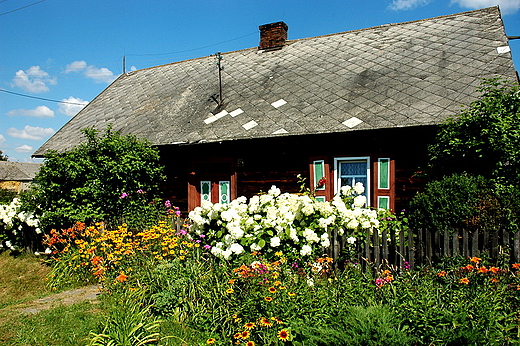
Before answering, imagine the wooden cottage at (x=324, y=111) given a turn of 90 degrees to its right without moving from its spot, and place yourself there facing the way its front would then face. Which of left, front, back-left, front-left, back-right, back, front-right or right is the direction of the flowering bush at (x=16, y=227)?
front

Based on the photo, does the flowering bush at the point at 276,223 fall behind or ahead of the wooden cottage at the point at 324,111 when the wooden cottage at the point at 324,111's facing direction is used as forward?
ahead

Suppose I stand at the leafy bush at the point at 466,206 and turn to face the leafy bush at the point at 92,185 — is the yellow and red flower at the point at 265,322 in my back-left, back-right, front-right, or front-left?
front-left

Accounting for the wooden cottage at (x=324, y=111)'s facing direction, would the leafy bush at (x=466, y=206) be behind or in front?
in front

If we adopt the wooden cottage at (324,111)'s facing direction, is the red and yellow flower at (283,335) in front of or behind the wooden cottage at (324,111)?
in front

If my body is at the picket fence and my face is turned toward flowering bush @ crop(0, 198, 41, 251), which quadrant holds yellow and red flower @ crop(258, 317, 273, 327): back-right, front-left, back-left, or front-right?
front-left

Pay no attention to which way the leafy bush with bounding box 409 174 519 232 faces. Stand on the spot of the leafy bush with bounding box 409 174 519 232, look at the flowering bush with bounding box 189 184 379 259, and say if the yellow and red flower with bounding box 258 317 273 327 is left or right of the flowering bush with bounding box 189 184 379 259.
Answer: left

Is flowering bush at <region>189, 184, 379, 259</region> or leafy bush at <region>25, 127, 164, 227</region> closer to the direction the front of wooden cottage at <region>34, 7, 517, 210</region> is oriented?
the flowering bush

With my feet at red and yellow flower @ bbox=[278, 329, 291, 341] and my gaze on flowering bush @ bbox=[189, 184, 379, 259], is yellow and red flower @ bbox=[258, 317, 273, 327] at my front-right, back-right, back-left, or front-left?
front-left

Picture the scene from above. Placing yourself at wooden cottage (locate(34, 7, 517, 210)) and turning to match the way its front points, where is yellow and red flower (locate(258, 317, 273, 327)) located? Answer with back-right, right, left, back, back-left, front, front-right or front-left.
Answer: front

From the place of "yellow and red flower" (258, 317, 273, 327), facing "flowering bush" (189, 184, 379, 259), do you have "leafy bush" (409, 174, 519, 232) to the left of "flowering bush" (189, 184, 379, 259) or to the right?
right

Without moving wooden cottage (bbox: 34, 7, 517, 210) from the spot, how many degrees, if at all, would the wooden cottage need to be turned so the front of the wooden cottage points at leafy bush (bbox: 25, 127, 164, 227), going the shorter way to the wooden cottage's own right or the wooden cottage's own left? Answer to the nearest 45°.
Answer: approximately 90° to the wooden cottage's own right

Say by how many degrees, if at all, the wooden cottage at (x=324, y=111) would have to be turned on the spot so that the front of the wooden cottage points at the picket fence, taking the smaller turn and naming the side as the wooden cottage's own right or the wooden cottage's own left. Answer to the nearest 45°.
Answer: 0° — it already faces it

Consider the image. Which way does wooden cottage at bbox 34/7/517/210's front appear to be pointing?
toward the camera
